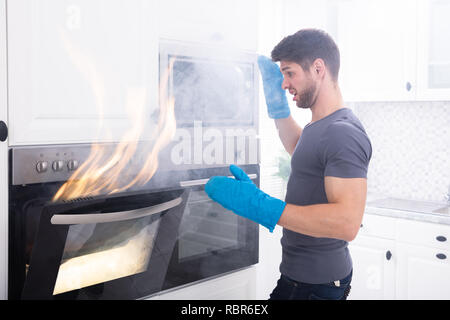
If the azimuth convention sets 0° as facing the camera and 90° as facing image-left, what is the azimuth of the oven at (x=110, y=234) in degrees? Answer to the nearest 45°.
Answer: approximately 315°

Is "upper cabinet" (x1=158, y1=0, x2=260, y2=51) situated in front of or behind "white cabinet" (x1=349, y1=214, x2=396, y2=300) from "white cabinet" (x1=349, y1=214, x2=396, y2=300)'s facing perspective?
in front

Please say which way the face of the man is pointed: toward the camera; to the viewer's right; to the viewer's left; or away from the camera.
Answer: to the viewer's left

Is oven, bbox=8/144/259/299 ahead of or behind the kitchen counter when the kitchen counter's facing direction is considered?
ahead

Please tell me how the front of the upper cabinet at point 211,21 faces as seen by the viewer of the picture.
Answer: facing the viewer and to the right of the viewer

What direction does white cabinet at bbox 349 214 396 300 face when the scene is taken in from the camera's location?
facing the viewer and to the left of the viewer

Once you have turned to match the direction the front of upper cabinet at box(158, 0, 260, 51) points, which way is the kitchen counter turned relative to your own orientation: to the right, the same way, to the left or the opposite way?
to the right

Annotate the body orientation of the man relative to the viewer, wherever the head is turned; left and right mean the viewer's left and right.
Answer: facing to the left of the viewer

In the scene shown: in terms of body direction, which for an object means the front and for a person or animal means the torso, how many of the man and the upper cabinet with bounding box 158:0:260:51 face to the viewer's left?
1

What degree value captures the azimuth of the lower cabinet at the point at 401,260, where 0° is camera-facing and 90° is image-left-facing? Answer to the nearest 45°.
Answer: approximately 45°

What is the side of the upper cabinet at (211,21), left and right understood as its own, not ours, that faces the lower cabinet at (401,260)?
left

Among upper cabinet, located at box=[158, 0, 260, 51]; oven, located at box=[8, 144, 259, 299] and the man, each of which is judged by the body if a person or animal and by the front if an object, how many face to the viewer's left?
1
